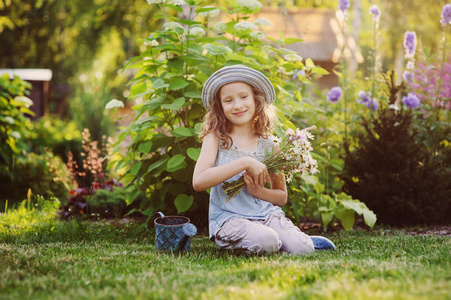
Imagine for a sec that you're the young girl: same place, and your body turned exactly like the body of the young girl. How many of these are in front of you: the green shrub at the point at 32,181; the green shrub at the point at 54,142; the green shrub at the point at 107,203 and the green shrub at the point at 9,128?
0

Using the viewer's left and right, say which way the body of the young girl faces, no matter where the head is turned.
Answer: facing the viewer and to the right of the viewer

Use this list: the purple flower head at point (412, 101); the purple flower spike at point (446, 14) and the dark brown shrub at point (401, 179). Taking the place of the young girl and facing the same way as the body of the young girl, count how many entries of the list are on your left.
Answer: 3

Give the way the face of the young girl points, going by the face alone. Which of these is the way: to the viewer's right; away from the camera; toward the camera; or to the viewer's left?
toward the camera

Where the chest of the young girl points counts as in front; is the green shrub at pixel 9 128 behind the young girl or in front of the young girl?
behind

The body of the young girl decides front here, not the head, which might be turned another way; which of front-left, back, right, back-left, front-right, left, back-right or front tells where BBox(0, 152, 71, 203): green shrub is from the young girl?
back

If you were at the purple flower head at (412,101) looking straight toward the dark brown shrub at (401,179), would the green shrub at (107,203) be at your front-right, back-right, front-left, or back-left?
front-right
